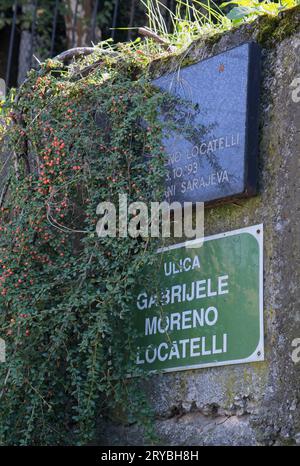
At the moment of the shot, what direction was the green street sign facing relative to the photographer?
facing the viewer and to the left of the viewer

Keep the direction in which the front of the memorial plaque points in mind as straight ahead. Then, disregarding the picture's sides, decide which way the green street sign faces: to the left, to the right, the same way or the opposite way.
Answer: the same way

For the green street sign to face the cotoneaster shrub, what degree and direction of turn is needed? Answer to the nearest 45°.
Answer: approximately 45° to its right

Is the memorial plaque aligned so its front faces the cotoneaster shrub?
no

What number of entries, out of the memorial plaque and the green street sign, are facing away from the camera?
0
